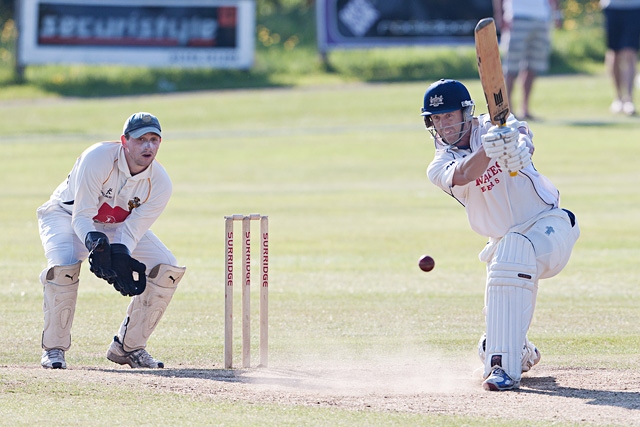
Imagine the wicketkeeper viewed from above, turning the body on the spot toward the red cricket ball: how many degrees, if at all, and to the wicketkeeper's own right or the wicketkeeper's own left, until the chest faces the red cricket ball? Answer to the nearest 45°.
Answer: approximately 45° to the wicketkeeper's own left

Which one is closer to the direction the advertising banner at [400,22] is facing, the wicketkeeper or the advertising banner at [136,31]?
the wicketkeeper

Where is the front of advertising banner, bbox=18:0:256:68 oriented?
toward the camera

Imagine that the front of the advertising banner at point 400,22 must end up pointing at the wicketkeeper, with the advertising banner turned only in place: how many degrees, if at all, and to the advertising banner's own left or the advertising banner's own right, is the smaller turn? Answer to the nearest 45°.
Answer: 0° — it already faces them

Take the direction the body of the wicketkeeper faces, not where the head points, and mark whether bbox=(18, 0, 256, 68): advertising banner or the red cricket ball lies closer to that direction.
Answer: the red cricket ball

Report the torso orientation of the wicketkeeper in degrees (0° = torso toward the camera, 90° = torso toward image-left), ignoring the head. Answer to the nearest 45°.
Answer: approximately 315°

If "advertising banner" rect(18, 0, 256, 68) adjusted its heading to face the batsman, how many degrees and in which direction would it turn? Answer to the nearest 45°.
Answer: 0° — it already faces them

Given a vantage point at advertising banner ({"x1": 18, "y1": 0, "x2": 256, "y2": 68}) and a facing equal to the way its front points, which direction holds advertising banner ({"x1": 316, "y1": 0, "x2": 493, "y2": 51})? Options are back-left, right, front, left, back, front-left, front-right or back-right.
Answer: left

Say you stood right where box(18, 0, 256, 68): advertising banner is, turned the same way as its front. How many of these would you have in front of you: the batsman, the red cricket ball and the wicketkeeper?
3

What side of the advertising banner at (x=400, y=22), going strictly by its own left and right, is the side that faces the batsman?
front

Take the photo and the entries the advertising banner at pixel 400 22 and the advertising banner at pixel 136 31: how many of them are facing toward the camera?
2

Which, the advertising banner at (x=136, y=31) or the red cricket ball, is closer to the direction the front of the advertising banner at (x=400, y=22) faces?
the red cricket ball
